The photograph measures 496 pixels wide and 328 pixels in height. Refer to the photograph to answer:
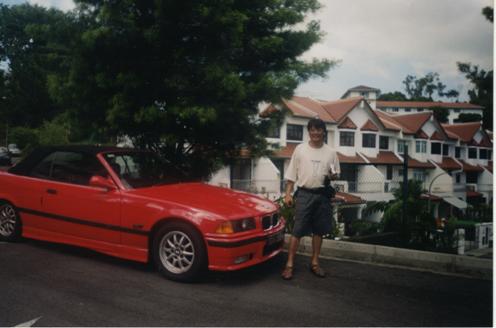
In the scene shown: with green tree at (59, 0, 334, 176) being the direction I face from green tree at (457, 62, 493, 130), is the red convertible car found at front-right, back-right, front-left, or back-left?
front-left

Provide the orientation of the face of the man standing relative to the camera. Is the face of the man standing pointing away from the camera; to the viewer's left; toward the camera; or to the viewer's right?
toward the camera

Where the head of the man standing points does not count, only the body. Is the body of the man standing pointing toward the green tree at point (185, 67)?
no

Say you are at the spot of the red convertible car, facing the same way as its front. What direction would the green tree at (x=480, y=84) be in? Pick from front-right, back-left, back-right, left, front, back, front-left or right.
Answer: front-left

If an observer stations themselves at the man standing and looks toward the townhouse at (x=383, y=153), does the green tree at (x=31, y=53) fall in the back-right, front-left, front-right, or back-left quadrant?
front-left

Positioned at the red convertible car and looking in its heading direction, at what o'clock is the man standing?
The man standing is roughly at 11 o'clock from the red convertible car.

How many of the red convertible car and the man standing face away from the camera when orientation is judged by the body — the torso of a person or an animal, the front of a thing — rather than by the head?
0

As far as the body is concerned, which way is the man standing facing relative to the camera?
toward the camera

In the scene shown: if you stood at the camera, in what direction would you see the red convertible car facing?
facing the viewer and to the right of the viewer

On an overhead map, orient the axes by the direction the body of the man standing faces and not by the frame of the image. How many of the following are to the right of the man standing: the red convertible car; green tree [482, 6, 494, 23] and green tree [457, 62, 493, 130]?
1

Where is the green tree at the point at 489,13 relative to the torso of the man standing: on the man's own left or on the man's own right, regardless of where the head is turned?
on the man's own left

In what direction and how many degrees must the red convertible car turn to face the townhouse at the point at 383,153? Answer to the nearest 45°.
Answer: approximately 90° to its left

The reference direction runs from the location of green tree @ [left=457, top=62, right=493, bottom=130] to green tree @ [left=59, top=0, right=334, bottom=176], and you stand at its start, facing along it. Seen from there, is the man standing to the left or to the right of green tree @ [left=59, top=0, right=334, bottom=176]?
left

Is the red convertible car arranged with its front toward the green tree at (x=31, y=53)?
no

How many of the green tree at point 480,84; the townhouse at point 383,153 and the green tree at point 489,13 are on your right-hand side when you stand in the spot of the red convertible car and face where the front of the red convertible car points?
0

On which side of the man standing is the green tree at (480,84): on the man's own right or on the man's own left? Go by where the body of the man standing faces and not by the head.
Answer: on the man's own left
